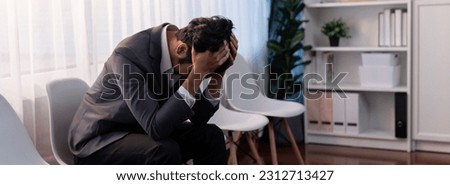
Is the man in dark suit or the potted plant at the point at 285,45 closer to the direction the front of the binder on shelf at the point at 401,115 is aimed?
the man in dark suit

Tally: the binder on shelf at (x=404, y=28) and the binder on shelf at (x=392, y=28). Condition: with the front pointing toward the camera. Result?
2

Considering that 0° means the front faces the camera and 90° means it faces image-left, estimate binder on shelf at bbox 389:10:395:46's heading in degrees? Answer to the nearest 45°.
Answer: approximately 0°
